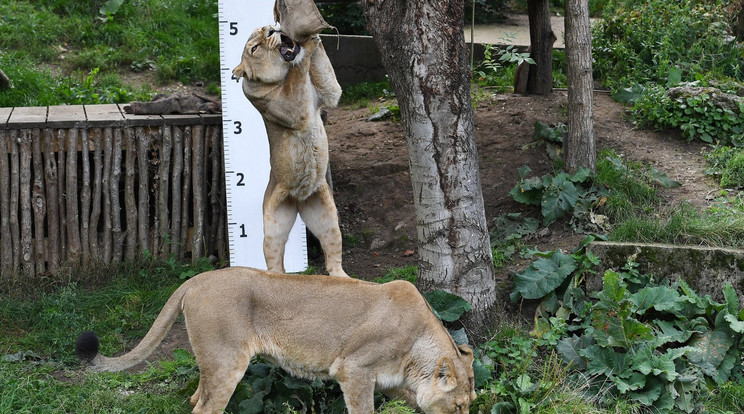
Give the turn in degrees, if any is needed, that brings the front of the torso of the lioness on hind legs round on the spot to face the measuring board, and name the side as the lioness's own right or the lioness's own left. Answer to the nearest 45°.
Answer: approximately 135° to the lioness's own left

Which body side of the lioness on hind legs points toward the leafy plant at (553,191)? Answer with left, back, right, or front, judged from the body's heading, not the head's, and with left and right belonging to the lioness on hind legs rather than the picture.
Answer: left

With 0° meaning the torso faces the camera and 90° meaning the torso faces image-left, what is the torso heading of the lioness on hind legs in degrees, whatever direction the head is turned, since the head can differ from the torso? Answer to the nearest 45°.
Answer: approximately 315°

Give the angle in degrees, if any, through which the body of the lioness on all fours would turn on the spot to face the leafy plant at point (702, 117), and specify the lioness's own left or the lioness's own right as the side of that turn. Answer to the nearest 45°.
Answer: approximately 45° to the lioness's own left

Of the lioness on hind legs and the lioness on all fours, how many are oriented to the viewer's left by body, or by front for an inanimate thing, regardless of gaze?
0

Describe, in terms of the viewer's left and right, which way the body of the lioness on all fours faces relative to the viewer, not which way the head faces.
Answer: facing to the right of the viewer

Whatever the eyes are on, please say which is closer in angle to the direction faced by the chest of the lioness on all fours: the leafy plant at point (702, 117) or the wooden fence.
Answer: the leafy plant

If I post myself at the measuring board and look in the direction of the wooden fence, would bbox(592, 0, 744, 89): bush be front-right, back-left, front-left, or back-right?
back-right

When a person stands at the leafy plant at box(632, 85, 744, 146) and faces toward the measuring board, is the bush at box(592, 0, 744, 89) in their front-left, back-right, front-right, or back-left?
back-right
